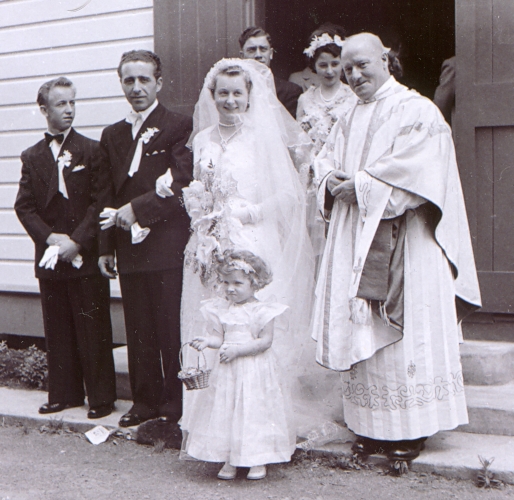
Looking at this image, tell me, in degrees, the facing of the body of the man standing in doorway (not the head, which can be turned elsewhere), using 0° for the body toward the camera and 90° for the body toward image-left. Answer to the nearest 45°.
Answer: approximately 0°

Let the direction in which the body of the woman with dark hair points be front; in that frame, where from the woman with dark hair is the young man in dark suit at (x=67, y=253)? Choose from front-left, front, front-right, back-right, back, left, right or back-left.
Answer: right

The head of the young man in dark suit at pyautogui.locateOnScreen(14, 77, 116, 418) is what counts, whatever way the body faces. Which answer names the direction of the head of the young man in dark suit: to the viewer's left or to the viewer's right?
to the viewer's right

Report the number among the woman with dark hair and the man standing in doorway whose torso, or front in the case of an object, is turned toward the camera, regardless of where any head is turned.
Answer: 2

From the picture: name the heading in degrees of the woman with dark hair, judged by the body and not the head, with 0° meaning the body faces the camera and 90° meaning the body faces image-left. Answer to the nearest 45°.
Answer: approximately 0°
